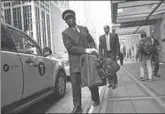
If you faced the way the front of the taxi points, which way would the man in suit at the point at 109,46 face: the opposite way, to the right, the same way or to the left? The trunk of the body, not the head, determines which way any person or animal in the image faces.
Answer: the opposite way

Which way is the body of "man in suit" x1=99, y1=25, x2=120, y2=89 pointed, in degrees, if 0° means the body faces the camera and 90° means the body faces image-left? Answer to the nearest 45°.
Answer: approximately 0°

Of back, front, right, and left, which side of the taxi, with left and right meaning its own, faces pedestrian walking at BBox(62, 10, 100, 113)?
right

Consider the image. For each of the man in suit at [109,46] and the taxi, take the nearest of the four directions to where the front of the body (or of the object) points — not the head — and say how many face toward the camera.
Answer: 1

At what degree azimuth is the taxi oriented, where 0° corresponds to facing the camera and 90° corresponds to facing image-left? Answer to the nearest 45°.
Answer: approximately 225°
